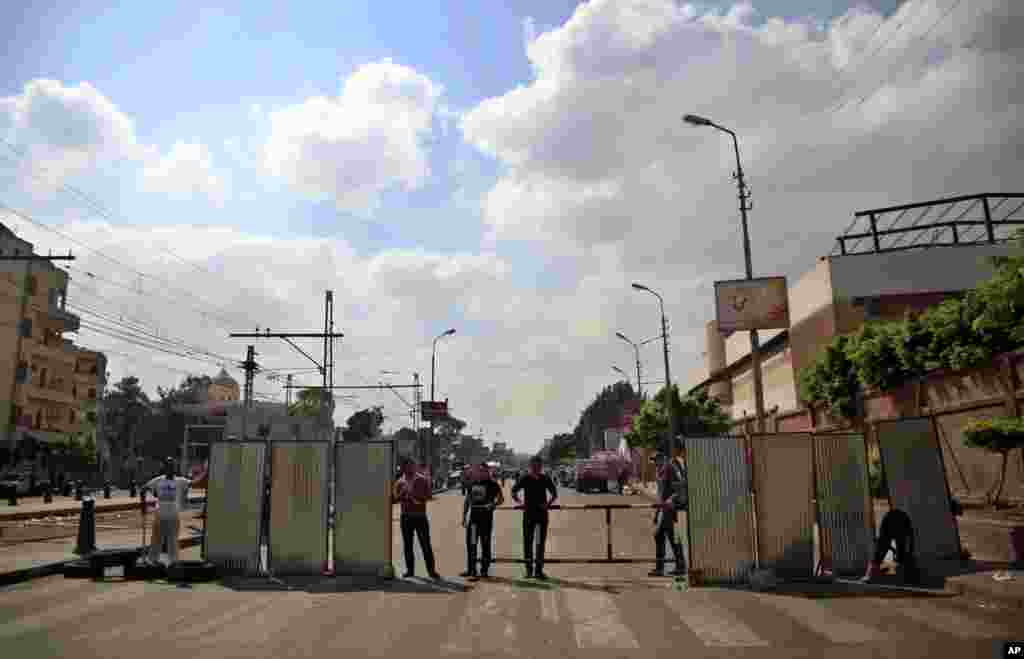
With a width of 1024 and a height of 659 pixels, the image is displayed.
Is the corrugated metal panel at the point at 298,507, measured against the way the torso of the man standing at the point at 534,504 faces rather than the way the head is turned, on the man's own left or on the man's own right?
on the man's own right

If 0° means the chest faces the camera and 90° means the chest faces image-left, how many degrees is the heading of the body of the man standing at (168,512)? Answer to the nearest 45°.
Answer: approximately 0°

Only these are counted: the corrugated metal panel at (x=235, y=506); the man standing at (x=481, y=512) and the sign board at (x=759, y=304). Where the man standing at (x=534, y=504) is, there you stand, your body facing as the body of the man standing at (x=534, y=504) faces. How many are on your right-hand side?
2

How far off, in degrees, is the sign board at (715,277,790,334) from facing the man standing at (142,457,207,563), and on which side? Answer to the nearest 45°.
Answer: approximately 45° to its right

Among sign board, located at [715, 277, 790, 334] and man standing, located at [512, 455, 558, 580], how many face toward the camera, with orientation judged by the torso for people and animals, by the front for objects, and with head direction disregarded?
2

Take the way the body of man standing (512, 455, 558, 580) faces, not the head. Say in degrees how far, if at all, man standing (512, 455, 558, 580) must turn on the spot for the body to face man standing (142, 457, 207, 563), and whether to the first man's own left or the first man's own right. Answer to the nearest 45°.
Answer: approximately 90° to the first man's own right

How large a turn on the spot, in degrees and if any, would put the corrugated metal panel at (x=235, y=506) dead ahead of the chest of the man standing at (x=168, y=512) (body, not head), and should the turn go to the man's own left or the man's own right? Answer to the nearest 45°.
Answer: approximately 45° to the man's own left
